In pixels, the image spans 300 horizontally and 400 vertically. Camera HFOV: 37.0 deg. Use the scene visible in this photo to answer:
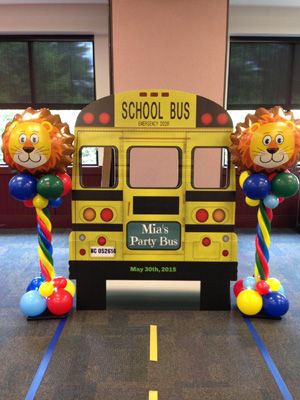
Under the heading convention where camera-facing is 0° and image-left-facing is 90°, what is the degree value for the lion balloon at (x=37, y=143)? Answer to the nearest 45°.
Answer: approximately 45°

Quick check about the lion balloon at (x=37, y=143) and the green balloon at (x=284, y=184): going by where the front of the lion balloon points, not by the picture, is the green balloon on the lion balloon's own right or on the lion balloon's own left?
on the lion balloon's own left

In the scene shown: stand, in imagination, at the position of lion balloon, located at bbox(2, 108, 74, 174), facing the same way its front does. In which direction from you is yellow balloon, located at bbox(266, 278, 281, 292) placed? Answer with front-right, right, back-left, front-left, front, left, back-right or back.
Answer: back-left

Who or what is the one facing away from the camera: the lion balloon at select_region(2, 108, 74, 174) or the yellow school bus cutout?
the yellow school bus cutout

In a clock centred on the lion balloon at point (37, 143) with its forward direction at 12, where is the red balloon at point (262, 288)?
The red balloon is roughly at 8 o'clock from the lion balloon.
